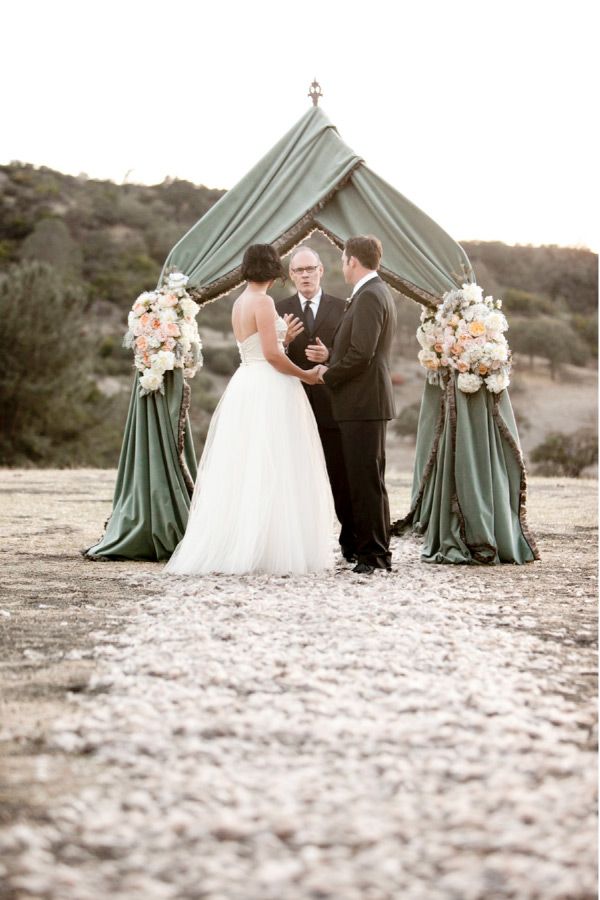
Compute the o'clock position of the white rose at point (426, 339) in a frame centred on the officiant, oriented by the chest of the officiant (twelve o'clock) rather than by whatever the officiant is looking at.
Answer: The white rose is roughly at 8 o'clock from the officiant.

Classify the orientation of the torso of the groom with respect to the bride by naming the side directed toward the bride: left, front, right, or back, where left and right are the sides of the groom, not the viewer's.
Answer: front

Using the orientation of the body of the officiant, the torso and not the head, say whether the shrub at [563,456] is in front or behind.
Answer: behind

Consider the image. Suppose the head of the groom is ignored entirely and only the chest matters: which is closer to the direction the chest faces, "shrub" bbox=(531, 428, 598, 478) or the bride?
the bride

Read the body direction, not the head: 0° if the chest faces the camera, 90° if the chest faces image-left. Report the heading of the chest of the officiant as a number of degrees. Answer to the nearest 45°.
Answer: approximately 0°

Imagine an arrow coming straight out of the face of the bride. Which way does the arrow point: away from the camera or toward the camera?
away from the camera

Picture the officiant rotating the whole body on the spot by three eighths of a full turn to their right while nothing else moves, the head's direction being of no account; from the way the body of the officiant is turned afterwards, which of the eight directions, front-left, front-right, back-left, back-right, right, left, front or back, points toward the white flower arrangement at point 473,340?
back-right

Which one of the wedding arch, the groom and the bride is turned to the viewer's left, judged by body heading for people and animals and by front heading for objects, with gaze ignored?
the groom

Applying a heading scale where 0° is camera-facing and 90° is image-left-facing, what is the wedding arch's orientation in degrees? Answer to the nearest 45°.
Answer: approximately 0°

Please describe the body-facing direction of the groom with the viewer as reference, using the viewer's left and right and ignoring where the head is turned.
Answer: facing to the left of the viewer

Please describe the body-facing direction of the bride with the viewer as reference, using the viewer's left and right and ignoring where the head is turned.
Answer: facing away from the viewer and to the right of the viewer

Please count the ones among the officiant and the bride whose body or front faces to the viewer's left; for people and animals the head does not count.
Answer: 0
